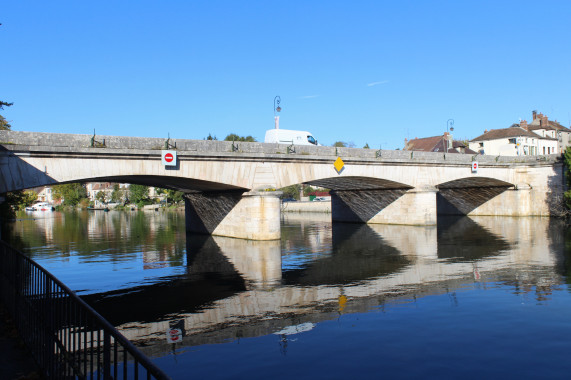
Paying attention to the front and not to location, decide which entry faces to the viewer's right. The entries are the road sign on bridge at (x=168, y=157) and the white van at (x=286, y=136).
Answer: the white van

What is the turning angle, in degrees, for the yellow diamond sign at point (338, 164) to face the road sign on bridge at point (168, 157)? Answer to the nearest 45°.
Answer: approximately 45° to its right

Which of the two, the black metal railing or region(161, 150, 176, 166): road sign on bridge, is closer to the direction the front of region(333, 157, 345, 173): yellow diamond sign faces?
the black metal railing

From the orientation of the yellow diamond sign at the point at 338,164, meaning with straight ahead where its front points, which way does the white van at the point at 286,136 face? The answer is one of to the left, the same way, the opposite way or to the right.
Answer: to the left

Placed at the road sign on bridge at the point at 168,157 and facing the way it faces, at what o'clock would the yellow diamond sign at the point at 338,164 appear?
The yellow diamond sign is roughly at 8 o'clock from the road sign on bridge.

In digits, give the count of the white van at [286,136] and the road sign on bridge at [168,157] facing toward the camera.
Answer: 1

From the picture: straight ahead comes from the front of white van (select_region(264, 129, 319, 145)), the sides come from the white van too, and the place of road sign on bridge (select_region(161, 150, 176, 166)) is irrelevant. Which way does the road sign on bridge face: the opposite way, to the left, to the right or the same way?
to the right

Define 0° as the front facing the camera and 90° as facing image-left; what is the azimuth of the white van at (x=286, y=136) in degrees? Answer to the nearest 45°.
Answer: approximately 270°

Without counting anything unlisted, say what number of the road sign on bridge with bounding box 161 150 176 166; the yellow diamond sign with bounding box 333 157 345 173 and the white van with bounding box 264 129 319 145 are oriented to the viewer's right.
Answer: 1

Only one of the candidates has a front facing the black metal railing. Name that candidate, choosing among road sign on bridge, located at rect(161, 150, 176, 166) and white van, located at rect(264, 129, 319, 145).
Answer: the road sign on bridge

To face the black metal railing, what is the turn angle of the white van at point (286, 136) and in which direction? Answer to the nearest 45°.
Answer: approximately 90° to its right

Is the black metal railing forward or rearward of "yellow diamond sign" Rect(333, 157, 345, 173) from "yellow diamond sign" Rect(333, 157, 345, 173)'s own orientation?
forward
